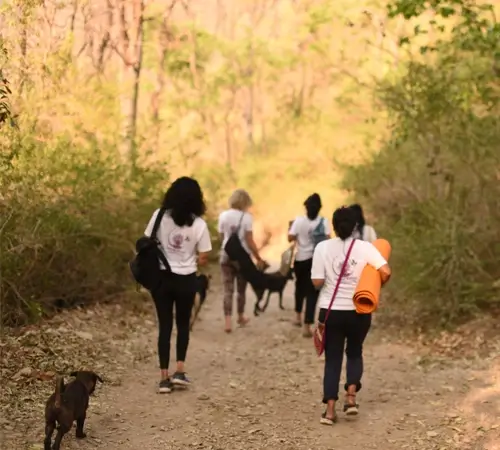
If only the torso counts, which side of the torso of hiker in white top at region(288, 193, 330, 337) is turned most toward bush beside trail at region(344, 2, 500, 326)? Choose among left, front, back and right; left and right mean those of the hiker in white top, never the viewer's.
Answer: right

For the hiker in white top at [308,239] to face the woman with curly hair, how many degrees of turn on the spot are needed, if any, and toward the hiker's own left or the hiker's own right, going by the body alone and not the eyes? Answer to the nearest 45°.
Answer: approximately 180°

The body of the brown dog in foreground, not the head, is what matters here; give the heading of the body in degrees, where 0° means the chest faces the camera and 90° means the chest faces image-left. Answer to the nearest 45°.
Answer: approximately 225°

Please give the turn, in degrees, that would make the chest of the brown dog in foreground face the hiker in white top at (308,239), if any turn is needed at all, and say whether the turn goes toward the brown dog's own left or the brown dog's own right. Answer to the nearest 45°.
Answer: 0° — it already faces them

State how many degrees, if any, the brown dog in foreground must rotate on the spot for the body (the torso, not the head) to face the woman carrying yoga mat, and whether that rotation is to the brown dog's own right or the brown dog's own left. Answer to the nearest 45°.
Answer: approximately 45° to the brown dog's own right

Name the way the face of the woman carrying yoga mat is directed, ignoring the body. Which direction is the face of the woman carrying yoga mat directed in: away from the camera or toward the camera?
away from the camera

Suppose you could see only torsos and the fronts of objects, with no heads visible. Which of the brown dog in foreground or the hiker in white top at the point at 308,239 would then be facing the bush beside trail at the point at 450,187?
the brown dog in foreground

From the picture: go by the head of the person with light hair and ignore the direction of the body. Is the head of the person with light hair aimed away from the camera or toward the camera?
away from the camera

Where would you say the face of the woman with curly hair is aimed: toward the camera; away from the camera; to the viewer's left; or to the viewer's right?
away from the camera

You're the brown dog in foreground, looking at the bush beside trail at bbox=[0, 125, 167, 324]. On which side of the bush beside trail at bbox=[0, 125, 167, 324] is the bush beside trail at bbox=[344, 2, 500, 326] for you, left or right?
right

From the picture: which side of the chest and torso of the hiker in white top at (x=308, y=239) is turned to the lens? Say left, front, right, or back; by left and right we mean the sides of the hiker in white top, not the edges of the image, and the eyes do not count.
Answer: back

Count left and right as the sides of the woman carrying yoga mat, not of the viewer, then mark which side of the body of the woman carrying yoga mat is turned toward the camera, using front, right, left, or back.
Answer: back

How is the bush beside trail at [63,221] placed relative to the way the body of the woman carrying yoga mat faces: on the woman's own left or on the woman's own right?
on the woman's own left
